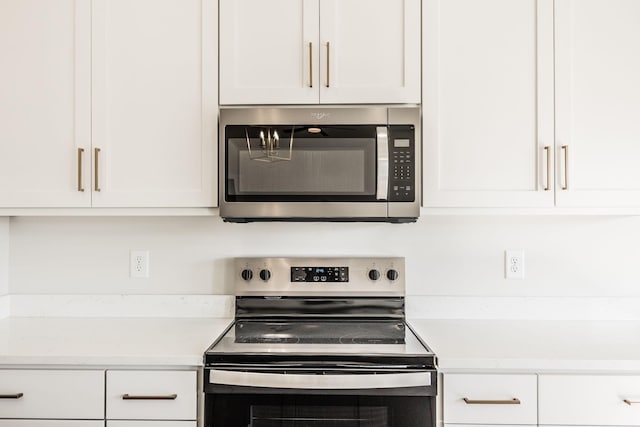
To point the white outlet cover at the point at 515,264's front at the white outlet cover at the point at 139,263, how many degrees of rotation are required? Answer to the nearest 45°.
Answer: approximately 90° to its right

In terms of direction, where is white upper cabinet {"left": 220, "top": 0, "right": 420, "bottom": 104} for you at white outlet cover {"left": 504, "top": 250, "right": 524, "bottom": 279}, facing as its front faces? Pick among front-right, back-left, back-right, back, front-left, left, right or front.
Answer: front-right

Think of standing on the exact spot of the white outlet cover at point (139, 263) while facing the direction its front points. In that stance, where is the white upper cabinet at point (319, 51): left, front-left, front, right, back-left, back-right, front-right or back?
front-left

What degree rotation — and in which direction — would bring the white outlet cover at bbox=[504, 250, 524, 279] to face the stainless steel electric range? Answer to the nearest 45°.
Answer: approximately 45° to its right

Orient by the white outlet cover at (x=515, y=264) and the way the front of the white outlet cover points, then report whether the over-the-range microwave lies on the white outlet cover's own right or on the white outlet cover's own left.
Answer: on the white outlet cover's own right

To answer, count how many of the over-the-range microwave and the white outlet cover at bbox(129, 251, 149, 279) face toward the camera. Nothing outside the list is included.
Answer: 2

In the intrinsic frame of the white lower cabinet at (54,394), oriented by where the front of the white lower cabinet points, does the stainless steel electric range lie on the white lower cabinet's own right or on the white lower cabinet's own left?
on the white lower cabinet's own left

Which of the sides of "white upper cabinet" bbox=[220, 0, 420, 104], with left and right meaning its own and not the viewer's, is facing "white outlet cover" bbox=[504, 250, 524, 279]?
left

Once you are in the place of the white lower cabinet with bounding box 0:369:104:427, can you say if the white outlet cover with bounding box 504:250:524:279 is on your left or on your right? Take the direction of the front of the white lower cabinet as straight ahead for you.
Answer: on your left

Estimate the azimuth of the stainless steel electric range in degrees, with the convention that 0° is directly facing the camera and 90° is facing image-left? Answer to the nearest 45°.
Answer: approximately 0°

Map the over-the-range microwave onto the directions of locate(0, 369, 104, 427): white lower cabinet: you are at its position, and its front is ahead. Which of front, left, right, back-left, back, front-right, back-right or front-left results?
left
